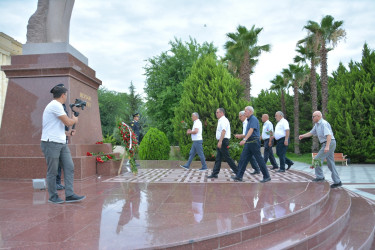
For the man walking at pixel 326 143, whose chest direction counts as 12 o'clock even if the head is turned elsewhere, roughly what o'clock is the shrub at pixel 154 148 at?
The shrub is roughly at 1 o'clock from the man walking.

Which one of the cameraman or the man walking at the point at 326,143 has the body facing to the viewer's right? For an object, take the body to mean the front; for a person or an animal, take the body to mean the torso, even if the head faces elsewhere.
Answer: the cameraman

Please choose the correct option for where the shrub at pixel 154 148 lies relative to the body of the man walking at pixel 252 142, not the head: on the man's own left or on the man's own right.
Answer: on the man's own right

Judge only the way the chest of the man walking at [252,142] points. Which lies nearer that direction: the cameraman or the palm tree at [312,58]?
the cameraman

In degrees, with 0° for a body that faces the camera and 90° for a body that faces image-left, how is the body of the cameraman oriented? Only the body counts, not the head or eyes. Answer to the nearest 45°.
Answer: approximately 270°

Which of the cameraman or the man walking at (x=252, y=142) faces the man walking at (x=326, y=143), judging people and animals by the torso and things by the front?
the cameraman

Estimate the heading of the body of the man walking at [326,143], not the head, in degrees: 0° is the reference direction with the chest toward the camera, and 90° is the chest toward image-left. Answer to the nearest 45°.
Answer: approximately 90°

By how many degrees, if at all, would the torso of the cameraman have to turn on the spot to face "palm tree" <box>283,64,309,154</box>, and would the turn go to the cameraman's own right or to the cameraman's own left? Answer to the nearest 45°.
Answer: approximately 45° to the cameraman's own left

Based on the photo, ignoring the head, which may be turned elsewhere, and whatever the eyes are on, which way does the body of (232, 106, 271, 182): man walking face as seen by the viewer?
to the viewer's left
